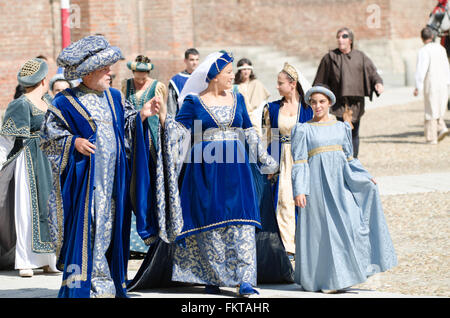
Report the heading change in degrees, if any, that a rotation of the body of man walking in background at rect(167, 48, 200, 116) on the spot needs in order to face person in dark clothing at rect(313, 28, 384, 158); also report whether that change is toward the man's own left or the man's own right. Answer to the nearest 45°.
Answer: approximately 90° to the man's own left

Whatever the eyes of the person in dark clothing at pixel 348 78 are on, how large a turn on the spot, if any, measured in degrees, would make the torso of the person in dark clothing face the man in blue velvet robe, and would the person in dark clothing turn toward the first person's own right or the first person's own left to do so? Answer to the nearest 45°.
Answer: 0° — they already face them

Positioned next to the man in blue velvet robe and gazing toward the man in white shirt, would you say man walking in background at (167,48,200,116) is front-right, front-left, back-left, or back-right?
front-left

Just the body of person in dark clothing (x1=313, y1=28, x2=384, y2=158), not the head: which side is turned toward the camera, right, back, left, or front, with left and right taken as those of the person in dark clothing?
front

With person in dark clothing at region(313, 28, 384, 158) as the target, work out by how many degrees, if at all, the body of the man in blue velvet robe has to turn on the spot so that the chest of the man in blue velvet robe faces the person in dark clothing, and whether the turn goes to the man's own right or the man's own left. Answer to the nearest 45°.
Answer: approximately 90° to the man's own left

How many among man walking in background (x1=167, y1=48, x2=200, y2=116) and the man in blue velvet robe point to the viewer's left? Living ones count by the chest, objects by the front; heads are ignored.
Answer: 0

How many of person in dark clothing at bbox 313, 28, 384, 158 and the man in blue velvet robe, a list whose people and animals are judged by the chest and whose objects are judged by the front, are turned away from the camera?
0

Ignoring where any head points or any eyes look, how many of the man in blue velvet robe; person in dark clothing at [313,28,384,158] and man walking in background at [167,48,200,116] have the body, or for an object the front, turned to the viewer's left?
0

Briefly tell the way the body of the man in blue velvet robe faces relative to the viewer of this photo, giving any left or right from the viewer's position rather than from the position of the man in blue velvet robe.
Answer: facing the viewer and to the right of the viewer

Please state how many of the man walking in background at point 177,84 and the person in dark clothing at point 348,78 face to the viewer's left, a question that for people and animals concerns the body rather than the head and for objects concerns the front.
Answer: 0

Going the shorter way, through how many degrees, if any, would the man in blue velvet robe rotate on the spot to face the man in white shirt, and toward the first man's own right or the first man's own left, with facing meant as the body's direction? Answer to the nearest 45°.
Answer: approximately 90° to the first man's own left

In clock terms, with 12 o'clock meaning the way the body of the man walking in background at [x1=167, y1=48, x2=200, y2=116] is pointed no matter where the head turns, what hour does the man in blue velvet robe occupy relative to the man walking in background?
The man in blue velvet robe is roughly at 2 o'clock from the man walking in background.

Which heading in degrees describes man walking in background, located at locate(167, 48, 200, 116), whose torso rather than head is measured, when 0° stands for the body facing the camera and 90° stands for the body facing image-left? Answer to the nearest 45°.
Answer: approximately 315°

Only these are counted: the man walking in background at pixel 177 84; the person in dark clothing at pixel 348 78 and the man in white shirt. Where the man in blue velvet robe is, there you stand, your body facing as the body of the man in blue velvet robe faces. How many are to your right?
0

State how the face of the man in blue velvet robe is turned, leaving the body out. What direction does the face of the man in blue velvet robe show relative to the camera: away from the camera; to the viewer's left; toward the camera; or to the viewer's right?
to the viewer's right
